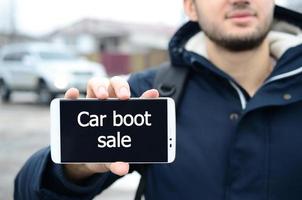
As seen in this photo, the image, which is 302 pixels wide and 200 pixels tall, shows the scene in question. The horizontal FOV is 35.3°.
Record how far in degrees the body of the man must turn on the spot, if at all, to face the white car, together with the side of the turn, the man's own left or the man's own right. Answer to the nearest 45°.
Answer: approximately 180°

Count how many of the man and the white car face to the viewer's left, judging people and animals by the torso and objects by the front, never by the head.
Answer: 0

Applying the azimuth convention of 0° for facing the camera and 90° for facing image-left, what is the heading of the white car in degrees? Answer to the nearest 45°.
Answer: approximately 315°

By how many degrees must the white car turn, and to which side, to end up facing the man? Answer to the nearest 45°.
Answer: approximately 45° to its right
